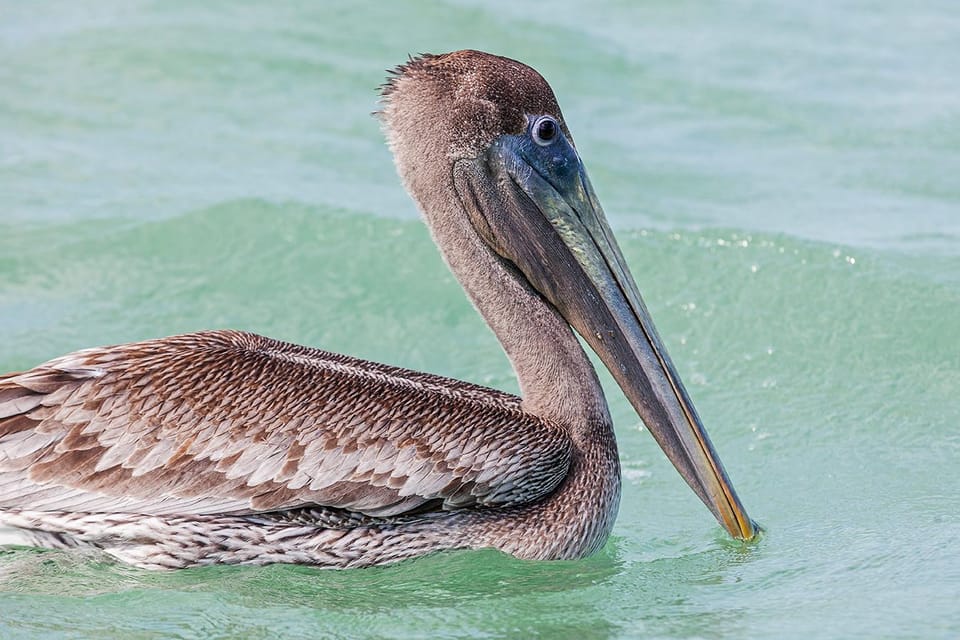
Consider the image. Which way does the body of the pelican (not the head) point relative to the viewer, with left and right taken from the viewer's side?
facing to the right of the viewer
